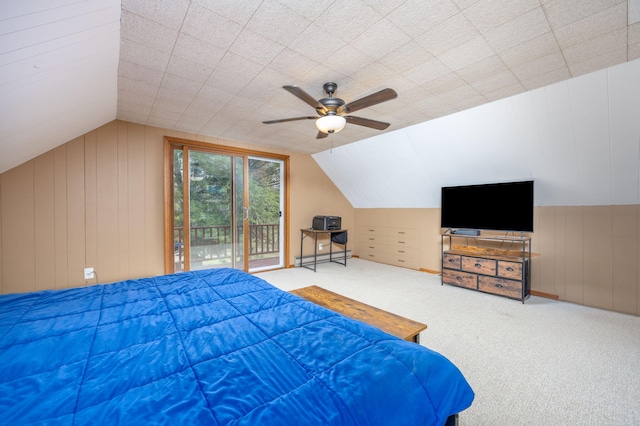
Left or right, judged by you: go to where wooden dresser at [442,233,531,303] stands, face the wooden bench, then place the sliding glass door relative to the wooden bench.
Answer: right

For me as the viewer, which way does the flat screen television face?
facing the viewer and to the left of the viewer

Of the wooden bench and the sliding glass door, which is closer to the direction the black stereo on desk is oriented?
the wooden bench

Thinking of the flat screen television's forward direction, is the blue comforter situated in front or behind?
in front

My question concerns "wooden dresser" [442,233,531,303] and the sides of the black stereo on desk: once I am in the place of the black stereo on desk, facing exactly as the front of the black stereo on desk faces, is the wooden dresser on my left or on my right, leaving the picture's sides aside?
on my left

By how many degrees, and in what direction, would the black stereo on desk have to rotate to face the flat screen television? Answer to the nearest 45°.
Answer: approximately 45° to its left

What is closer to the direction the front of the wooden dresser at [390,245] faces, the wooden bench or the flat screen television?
the wooden bench

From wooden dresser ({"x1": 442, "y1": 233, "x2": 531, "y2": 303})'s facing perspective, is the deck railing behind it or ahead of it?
ahead

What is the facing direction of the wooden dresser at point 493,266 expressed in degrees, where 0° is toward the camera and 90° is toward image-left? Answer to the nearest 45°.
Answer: approximately 45°

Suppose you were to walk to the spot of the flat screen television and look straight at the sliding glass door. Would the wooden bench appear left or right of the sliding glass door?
left
